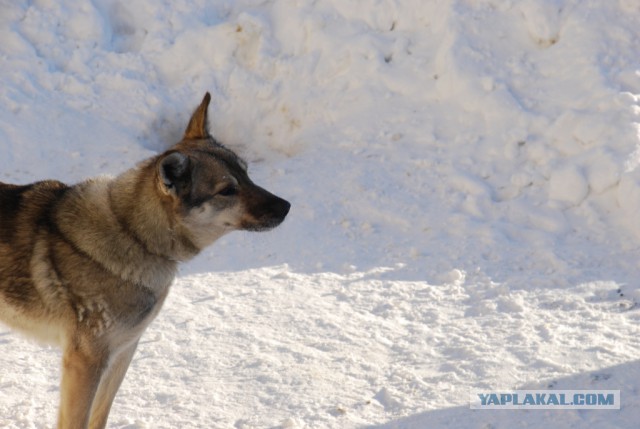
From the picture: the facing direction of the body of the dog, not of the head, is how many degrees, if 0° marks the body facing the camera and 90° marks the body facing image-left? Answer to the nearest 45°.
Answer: approximately 270°
